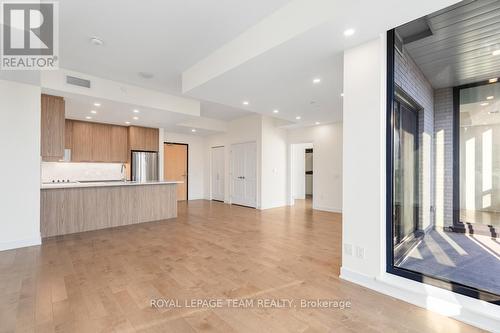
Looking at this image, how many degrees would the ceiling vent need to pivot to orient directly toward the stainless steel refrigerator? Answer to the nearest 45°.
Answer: approximately 90° to its left

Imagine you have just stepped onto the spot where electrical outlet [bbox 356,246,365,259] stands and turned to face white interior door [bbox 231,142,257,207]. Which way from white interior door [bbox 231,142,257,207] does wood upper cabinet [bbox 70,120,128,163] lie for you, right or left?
left

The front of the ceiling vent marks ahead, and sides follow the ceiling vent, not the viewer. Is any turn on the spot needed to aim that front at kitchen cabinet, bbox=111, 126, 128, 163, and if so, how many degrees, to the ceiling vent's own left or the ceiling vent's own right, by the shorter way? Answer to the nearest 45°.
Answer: approximately 135° to the ceiling vent's own left

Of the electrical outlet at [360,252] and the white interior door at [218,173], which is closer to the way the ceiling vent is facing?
the electrical outlet

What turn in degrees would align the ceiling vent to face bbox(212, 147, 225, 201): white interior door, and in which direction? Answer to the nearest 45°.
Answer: approximately 90° to its left

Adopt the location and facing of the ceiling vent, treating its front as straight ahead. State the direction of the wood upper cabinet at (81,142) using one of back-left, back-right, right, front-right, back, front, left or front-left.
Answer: back-left

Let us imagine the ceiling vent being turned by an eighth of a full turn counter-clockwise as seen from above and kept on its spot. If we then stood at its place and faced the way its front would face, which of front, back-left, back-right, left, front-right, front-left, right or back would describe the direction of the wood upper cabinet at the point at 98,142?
left

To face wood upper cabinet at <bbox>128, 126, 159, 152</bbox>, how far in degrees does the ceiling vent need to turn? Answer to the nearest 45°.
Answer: approximately 90° to its left

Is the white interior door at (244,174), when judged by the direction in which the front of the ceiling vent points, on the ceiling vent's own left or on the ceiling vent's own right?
on the ceiling vent's own left

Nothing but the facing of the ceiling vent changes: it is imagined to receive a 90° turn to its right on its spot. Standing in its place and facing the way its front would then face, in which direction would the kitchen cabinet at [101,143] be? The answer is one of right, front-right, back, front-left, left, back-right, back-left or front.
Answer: back-right

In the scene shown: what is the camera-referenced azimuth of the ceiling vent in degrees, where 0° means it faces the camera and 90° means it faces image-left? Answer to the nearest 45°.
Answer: approximately 315°

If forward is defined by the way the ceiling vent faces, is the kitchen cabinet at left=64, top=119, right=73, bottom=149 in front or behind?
behind
